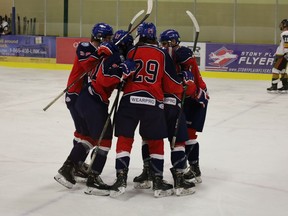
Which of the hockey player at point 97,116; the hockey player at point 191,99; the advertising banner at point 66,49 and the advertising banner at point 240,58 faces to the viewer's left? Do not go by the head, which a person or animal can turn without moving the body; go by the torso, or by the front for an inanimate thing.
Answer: the hockey player at point 191,99

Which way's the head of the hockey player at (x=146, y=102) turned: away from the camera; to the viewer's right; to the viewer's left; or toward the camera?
away from the camera

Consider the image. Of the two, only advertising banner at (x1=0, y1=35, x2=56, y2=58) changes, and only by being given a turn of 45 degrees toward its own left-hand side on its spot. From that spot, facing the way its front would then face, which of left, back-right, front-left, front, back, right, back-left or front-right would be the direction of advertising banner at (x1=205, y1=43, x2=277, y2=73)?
front

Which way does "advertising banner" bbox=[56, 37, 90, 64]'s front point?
toward the camera

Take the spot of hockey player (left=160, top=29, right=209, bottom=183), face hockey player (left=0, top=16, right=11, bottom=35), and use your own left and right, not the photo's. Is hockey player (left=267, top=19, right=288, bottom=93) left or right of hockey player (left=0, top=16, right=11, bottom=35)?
right

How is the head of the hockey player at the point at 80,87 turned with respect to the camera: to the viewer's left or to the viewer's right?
to the viewer's right

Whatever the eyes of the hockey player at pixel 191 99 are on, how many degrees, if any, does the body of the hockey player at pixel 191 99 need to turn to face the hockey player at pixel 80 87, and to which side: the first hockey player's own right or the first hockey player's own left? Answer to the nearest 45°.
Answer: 0° — they already face them

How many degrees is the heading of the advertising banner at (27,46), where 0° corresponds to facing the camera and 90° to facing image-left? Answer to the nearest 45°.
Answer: approximately 0°

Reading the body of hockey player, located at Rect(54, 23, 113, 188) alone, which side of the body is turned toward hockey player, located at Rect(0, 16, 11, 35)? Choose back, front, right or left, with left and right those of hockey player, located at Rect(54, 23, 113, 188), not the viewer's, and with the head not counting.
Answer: left

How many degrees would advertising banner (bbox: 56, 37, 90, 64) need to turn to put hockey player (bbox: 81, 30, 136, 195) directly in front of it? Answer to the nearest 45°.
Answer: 0° — it already faces them

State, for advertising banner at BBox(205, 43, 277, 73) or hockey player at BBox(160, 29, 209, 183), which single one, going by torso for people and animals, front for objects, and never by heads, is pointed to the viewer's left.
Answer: the hockey player

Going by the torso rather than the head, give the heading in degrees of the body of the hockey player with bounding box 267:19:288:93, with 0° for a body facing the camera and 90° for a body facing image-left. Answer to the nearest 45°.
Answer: approximately 90°

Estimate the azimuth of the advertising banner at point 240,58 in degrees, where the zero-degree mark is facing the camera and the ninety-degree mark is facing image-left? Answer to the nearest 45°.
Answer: approximately 0°
